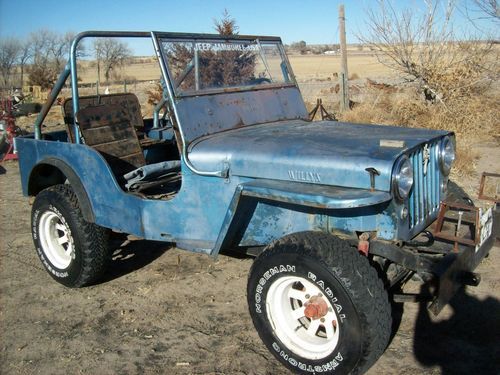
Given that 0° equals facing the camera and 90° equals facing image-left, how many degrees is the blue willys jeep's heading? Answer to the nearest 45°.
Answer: approximately 315°

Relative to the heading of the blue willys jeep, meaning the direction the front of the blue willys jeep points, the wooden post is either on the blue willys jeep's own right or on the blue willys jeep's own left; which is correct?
on the blue willys jeep's own left

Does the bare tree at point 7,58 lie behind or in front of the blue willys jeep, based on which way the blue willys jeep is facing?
behind
